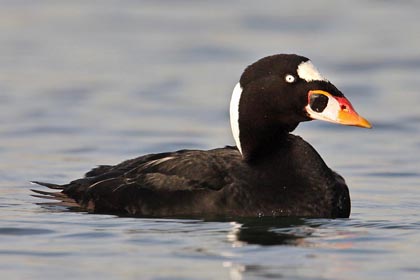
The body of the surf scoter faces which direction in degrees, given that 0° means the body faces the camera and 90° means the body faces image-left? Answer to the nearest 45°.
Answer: approximately 270°
